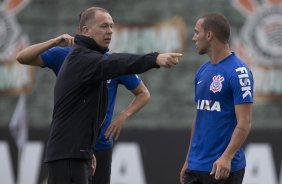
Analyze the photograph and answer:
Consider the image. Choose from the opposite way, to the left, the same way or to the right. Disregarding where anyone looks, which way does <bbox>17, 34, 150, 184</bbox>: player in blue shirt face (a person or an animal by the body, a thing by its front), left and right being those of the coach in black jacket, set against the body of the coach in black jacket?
to the right

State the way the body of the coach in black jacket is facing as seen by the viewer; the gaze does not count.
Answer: to the viewer's right

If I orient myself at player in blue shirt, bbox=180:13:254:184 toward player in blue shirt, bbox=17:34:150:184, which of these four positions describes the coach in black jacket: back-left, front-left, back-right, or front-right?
front-left

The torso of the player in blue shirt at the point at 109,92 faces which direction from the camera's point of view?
toward the camera

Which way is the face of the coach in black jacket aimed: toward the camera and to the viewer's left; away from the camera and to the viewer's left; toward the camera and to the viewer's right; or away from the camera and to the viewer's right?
toward the camera and to the viewer's right

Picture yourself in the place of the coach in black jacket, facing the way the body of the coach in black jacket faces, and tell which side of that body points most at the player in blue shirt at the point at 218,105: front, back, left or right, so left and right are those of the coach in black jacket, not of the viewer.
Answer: front

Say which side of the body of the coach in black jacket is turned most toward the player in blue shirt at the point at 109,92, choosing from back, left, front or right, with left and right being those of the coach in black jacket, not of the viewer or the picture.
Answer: left

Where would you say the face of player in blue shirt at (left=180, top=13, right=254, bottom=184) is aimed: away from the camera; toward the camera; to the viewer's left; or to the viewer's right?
to the viewer's left

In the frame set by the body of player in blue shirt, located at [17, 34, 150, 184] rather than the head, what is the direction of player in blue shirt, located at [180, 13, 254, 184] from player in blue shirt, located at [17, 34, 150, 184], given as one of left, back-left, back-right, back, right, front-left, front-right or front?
front-left
